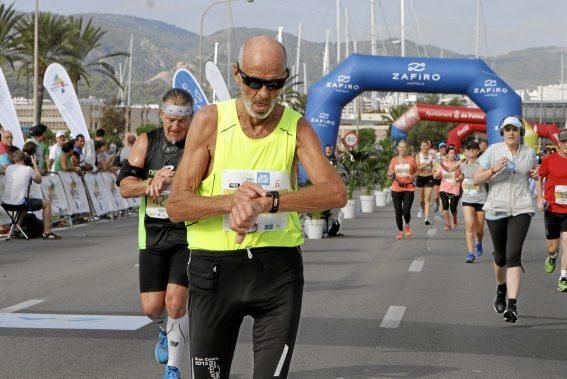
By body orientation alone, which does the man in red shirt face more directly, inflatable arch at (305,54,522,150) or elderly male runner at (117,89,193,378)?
the elderly male runner

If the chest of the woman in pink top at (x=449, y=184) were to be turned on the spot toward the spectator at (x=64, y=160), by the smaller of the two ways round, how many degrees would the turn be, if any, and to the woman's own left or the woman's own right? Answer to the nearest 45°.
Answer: approximately 90° to the woman's own right

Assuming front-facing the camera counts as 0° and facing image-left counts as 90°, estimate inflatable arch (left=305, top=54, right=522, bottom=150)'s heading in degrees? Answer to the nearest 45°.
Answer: approximately 0°

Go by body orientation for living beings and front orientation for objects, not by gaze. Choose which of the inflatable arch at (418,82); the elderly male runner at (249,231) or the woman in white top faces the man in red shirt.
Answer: the inflatable arch

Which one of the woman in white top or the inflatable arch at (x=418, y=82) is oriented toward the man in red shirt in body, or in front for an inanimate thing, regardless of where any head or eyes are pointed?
the inflatable arch

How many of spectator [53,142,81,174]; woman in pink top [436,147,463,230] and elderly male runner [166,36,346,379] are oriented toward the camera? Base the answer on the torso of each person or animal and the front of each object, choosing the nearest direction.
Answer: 2

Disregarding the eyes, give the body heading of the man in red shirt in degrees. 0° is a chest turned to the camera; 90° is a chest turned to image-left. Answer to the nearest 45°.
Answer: approximately 0°

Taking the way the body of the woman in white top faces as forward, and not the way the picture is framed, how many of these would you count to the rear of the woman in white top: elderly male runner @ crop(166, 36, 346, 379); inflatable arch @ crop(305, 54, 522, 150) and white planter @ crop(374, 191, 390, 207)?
2
